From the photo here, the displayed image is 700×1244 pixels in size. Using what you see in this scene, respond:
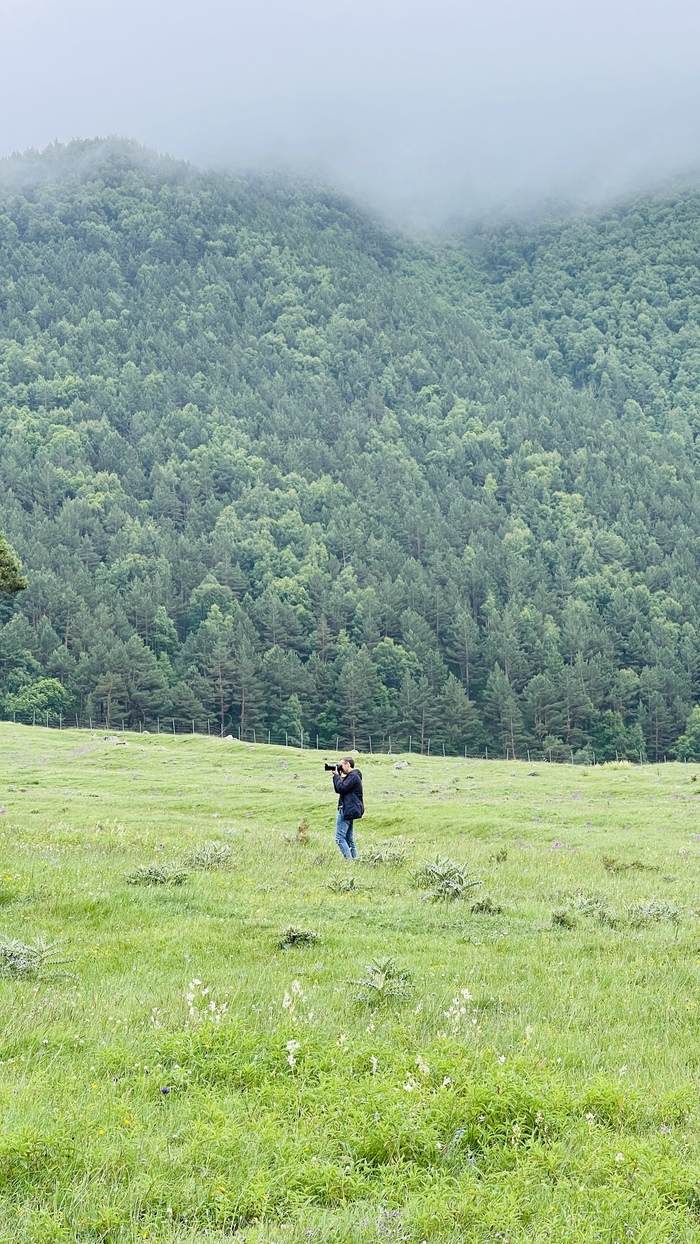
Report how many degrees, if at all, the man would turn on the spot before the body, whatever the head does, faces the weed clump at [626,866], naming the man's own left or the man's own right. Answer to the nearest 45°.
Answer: approximately 180°

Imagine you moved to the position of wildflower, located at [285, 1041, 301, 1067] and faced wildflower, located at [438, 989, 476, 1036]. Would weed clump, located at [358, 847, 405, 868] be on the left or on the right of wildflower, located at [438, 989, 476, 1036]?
left

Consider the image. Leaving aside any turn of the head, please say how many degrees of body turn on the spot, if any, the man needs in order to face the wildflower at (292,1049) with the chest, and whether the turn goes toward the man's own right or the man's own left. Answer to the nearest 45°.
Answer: approximately 90° to the man's own left

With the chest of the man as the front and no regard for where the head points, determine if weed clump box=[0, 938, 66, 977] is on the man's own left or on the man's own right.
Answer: on the man's own left

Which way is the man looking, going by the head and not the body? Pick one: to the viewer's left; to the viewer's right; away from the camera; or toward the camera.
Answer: to the viewer's left

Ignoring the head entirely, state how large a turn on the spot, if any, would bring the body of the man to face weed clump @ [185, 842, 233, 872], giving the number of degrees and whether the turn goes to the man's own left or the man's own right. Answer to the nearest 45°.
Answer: approximately 45° to the man's own left

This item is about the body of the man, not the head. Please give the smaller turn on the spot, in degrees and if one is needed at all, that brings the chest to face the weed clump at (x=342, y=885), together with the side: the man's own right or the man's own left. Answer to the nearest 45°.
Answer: approximately 90° to the man's own left

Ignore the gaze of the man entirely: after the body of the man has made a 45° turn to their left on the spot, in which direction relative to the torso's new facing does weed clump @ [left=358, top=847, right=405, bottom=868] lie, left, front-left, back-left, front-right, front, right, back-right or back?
left

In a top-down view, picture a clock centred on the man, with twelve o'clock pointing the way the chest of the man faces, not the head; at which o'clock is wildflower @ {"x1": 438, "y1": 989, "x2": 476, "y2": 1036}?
The wildflower is roughly at 9 o'clock from the man.

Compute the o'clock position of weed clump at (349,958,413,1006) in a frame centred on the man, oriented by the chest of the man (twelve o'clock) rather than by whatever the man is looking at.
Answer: The weed clump is roughly at 9 o'clock from the man.

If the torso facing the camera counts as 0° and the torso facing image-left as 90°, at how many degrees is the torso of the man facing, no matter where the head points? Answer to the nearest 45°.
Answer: approximately 90°

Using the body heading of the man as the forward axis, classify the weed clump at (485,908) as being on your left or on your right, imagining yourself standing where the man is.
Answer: on your left
